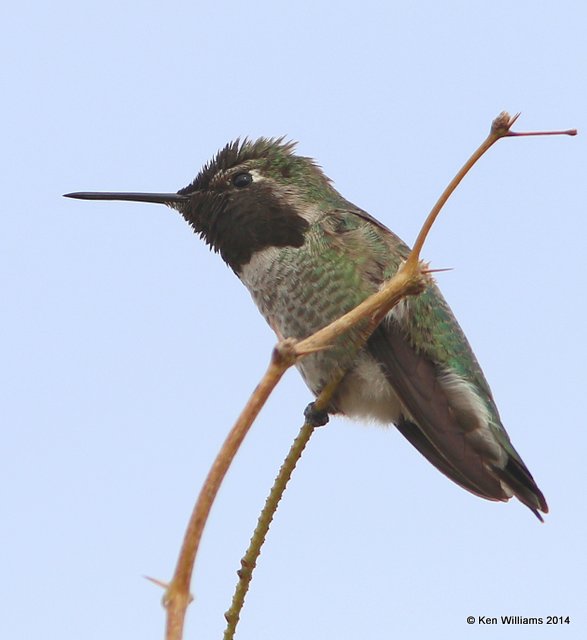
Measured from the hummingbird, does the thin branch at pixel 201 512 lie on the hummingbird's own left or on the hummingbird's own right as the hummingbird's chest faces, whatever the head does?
on the hummingbird's own left

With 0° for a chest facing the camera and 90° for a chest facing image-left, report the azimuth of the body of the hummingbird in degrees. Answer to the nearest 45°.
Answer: approximately 90°
